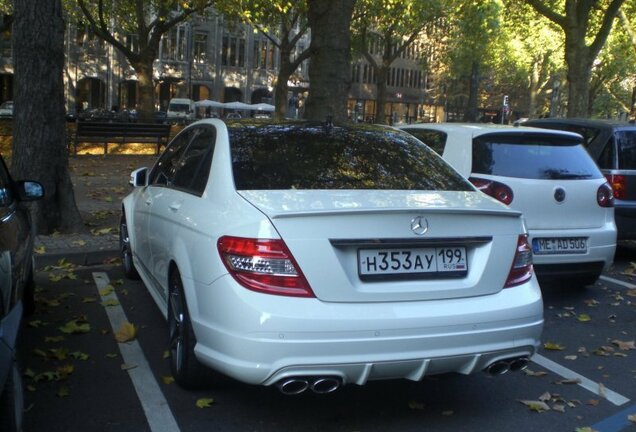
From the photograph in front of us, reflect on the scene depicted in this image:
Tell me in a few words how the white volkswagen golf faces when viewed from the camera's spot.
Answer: facing away from the viewer and to the left of the viewer

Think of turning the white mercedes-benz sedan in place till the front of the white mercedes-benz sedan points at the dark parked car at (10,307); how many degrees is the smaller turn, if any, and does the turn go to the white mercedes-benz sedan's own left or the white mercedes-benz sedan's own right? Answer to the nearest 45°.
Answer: approximately 90° to the white mercedes-benz sedan's own left

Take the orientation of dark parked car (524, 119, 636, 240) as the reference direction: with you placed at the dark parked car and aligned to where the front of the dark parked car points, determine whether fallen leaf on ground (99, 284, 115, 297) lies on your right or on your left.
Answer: on your left

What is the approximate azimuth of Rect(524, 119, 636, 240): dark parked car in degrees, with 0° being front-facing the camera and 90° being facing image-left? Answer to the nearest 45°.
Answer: approximately 135°

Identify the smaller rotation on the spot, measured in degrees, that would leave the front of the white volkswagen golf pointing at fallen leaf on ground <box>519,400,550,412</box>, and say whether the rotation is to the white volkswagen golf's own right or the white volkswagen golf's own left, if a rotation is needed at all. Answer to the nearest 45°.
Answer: approximately 135° to the white volkswagen golf's own left

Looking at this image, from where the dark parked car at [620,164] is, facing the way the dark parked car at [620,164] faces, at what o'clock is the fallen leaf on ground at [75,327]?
The fallen leaf on ground is roughly at 9 o'clock from the dark parked car.

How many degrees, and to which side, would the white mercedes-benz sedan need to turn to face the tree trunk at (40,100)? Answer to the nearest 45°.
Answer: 0° — it already faces it

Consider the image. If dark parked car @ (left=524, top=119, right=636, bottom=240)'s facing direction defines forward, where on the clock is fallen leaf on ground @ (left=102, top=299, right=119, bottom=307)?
The fallen leaf on ground is roughly at 9 o'clock from the dark parked car.

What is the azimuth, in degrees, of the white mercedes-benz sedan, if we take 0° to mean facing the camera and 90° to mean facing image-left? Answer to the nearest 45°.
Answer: approximately 135°
